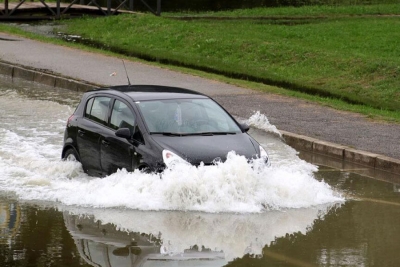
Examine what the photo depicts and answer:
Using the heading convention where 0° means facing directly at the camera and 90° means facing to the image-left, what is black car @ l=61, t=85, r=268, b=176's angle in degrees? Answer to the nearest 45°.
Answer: approximately 315°
